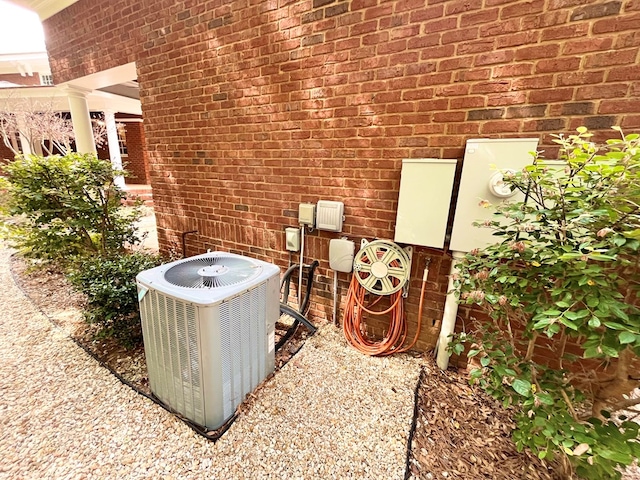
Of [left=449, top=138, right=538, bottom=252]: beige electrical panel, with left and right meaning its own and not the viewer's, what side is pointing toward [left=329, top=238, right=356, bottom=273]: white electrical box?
right

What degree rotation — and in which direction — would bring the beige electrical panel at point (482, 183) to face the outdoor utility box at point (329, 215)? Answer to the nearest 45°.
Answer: approximately 90° to its right

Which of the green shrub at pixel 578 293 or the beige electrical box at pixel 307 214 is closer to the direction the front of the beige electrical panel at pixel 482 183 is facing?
the green shrub

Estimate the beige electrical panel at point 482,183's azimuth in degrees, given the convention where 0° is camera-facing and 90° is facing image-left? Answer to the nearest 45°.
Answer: approximately 0°

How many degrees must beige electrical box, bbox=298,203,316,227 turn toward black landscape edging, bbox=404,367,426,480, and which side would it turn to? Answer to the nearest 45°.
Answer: approximately 90° to its left

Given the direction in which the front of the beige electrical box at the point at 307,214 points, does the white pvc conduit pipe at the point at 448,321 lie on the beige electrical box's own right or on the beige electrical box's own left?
on the beige electrical box's own left

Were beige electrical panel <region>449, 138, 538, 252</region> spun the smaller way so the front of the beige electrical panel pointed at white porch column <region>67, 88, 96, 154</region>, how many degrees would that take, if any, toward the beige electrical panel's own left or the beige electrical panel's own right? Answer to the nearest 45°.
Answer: approximately 90° to the beige electrical panel's own right

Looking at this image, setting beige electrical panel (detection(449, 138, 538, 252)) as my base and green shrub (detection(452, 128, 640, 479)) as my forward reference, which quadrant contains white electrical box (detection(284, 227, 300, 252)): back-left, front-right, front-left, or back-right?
back-right

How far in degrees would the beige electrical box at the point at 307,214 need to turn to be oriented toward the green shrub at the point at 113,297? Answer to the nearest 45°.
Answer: approximately 45° to its right

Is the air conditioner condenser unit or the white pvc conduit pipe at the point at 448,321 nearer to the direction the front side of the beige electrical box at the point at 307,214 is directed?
the air conditioner condenser unit

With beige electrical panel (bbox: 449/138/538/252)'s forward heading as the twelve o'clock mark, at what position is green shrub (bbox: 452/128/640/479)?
The green shrub is roughly at 11 o'clock from the beige electrical panel.

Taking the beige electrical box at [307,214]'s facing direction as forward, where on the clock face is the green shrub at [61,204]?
The green shrub is roughly at 2 o'clock from the beige electrical box.
